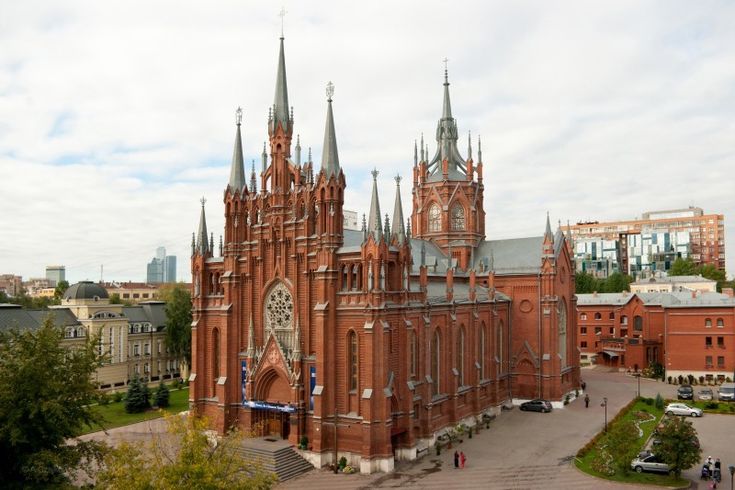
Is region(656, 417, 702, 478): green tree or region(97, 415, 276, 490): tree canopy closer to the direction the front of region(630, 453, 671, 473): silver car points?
the tree canopy

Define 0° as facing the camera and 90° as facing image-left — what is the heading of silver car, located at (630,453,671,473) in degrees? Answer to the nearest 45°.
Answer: approximately 90°

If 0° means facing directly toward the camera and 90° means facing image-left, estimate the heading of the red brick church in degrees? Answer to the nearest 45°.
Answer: approximately 45°

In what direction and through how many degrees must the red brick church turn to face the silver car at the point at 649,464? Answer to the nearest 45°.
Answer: approximately 135° to its left

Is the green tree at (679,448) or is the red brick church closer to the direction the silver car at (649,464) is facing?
the red brick church

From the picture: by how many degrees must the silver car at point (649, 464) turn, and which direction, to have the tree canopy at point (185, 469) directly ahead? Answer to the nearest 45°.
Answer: approximately 45° to its left

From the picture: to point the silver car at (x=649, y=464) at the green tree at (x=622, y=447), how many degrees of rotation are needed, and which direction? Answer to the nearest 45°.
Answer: approximately 45° to its right
